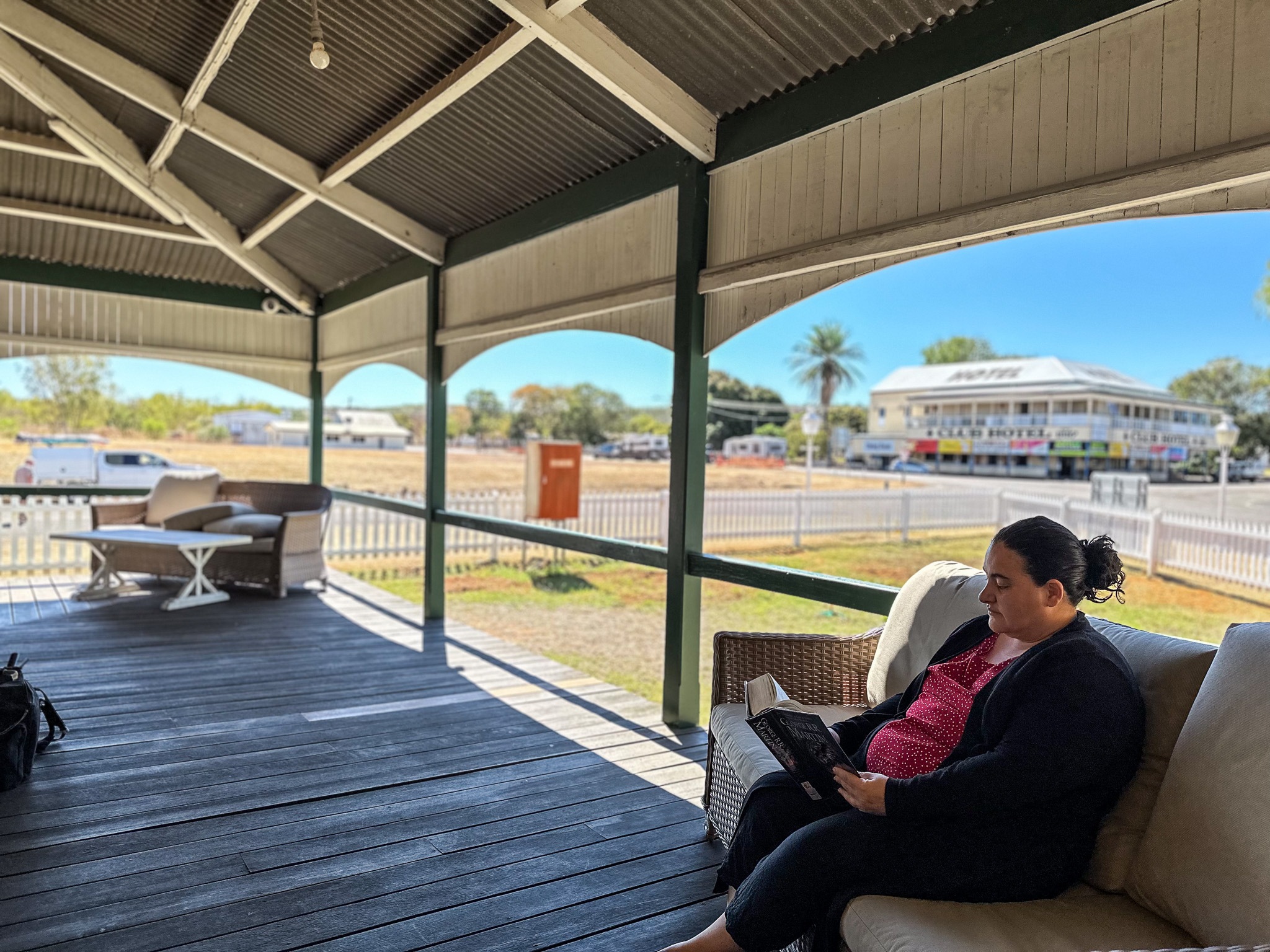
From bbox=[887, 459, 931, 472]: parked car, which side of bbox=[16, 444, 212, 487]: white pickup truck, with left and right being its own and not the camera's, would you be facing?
front

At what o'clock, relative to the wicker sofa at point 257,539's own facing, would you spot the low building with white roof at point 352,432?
The low building with white roof is roughly at 5 o'clock from the wicker sofa.

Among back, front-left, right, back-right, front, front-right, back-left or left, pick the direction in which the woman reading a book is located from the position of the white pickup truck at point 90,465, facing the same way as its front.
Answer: right

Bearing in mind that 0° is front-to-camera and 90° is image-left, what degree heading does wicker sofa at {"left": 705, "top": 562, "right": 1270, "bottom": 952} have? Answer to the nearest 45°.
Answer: approximately 45°

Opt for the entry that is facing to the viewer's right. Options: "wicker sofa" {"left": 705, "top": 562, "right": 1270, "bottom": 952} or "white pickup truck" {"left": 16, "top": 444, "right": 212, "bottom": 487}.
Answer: the white pickup truck

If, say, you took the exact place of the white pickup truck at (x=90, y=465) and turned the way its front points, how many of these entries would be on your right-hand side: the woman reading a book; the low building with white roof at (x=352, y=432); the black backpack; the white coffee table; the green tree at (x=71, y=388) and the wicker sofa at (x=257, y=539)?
4

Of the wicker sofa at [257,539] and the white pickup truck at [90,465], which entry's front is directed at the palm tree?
the white pickup truck

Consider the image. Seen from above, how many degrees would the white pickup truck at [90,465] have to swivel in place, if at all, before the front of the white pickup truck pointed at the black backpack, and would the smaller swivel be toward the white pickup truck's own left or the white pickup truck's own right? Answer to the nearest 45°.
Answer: approximately 90° to the white pickup truck's own right

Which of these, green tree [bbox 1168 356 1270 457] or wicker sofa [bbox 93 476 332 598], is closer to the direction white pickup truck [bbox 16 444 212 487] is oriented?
the green tree

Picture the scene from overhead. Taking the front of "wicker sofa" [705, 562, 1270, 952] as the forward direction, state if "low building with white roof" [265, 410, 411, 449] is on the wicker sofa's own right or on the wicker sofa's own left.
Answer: on the wicker sofa's own right

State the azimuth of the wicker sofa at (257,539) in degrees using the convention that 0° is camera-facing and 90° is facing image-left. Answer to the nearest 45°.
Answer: approximately 45°

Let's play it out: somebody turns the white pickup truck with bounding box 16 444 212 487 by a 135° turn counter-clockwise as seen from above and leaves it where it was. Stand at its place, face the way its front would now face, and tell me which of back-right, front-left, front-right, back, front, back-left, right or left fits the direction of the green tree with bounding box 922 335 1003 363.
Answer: back-right

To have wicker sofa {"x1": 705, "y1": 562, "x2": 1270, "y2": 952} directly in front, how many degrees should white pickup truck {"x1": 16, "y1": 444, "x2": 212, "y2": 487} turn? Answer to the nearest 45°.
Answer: approximately 90° to its right

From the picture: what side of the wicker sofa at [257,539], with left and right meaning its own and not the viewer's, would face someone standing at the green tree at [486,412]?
back

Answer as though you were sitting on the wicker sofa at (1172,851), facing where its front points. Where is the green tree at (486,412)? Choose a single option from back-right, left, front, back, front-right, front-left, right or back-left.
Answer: right

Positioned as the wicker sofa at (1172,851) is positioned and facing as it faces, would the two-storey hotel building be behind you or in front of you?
behind

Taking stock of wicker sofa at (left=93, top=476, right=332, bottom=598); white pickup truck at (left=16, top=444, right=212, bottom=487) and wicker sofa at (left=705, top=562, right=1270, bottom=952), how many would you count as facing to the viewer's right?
1

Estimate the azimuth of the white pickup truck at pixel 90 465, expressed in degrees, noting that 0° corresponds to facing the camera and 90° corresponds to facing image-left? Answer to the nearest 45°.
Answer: approximately 270°
